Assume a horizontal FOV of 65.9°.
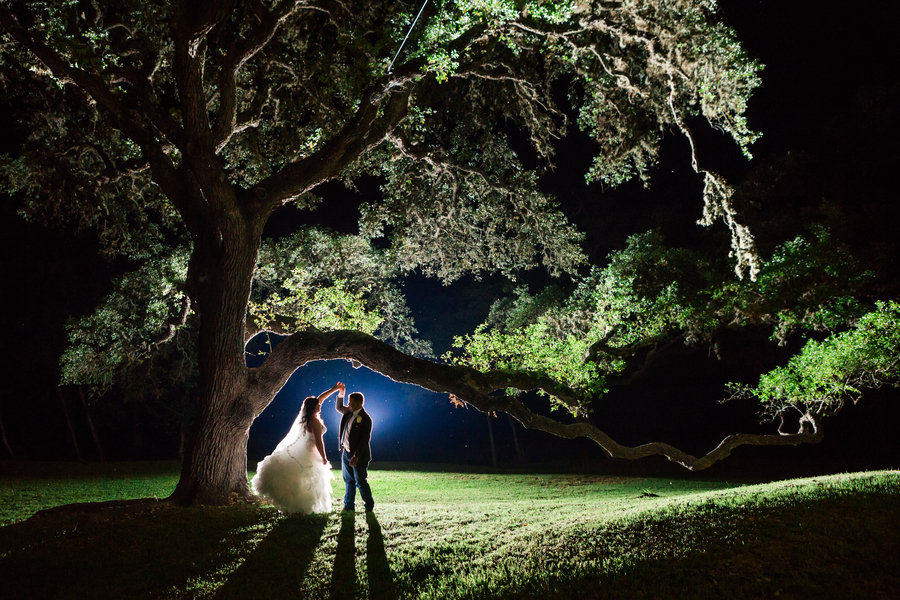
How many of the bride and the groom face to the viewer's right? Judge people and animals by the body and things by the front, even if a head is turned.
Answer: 1

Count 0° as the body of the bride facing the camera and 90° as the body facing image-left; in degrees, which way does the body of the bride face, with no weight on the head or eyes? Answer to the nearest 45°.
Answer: approximately 270°

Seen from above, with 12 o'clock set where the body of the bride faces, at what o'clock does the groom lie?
The groom is roughly at 1 o'clock from the bride.

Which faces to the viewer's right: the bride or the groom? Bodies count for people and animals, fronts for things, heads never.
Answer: the bride

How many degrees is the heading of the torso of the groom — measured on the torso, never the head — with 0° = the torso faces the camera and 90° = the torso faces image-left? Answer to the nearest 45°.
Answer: approximately 45°

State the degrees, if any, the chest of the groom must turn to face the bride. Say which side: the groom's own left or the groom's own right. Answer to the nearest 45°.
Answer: approximately 90° to the groom's own right
